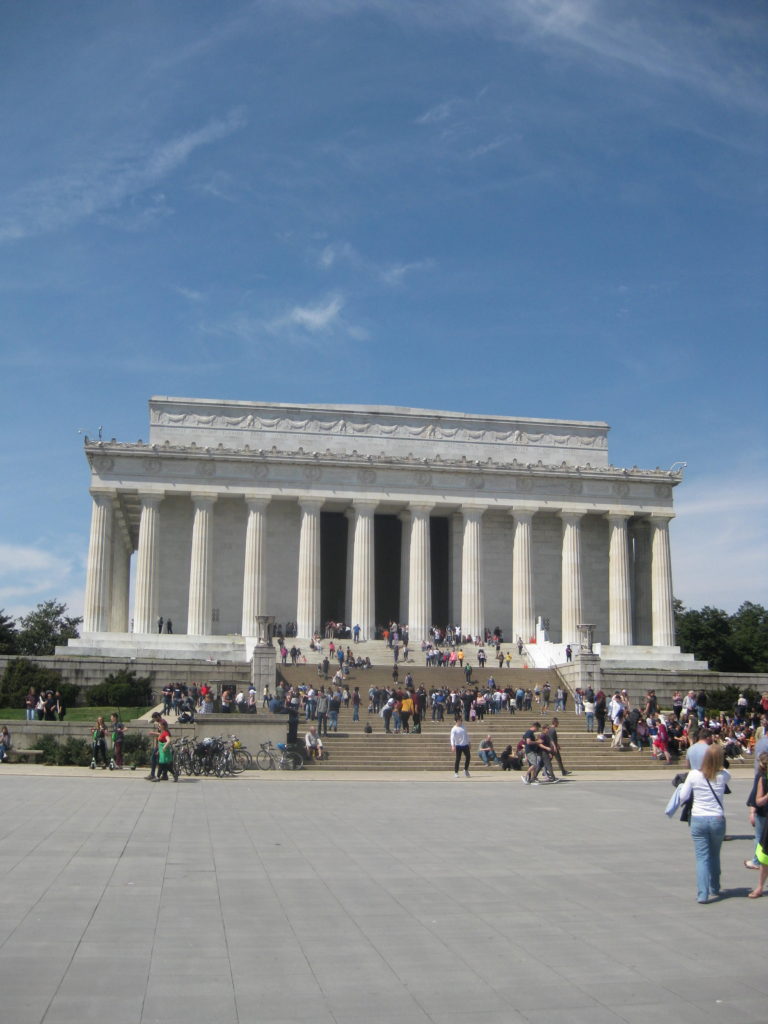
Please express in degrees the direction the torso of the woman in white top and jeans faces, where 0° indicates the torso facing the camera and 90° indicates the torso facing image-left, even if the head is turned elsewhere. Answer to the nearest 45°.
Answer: approximately 180°

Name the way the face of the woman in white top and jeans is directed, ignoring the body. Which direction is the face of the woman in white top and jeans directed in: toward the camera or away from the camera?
away from the camera

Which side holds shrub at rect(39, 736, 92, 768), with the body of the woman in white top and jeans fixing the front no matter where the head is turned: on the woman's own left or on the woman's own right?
on the woman's own left

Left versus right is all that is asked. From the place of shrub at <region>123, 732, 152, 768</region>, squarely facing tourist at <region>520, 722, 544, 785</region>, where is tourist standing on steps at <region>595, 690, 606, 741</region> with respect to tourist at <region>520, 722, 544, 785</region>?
left

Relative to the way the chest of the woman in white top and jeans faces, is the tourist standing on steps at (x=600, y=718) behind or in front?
in front

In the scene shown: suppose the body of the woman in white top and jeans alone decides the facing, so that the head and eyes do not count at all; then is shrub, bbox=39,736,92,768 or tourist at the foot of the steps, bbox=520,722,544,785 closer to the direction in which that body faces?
the tourist at the foot of the steps

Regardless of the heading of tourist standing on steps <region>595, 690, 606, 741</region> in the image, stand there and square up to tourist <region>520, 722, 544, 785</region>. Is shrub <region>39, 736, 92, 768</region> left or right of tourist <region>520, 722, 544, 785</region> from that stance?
right

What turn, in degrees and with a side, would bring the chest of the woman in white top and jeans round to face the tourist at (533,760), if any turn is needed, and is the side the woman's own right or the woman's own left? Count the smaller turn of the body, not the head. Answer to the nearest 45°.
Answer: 0° — they already face them

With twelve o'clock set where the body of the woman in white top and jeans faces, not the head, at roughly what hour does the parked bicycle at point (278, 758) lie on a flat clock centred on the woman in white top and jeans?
The parked bicycle is roughly at 11 o'clock from the woman in white top and jeans.

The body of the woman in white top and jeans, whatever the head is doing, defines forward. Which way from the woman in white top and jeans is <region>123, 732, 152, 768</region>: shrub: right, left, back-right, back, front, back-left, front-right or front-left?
front-left

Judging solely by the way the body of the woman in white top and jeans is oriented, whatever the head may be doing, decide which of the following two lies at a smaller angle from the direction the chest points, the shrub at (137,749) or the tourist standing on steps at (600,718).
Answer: the tourist standing on steps
